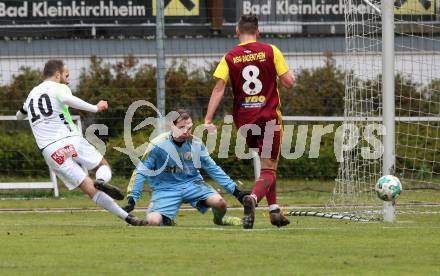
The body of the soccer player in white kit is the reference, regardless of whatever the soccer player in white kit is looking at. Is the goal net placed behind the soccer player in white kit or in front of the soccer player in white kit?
in front

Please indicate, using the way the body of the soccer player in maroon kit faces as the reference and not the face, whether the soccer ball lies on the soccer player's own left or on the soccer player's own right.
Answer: on the soccer player's own right

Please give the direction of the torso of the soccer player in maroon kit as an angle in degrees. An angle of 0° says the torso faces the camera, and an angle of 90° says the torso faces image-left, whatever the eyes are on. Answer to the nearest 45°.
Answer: approximately 180°

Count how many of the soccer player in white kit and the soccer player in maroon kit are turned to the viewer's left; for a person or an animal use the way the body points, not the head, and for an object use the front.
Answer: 0

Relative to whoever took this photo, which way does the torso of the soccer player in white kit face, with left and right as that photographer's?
facing away from the viewer and to the right of the viewer

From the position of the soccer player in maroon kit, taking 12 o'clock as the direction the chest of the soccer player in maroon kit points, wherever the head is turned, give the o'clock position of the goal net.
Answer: The goal net is roughly at 1 o'clock from the soccer player in maroon kit.

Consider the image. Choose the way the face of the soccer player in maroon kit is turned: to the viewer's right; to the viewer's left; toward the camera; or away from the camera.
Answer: away from the camera

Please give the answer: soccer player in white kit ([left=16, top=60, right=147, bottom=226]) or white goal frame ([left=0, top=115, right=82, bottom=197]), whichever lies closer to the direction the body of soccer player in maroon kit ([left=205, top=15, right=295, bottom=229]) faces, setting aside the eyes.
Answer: the white goal frame
